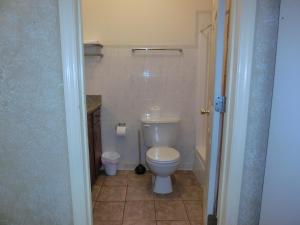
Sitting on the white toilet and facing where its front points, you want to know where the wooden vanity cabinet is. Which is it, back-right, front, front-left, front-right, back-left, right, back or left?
right

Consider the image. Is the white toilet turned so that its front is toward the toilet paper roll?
no

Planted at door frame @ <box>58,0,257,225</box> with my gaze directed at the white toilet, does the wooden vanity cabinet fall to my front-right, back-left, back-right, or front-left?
front-left

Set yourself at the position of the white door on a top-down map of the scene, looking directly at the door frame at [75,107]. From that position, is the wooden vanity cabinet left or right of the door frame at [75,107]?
right

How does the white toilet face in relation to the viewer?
toward the camera

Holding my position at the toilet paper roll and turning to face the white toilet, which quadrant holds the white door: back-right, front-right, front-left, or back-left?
front-right

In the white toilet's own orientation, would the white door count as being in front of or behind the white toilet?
in front

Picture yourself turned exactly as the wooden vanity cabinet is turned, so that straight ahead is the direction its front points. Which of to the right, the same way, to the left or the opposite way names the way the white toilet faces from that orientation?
to the right

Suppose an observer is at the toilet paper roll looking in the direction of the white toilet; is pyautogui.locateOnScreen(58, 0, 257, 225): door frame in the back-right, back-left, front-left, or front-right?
front-right

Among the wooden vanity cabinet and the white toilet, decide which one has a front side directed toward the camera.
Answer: the white toilet

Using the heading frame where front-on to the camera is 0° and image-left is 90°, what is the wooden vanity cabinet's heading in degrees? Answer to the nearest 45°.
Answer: approximately 270°

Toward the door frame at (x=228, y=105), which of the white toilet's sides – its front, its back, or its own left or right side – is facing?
front

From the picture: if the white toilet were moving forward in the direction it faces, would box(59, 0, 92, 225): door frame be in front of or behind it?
in front

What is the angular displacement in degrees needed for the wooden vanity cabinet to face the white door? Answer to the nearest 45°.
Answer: approximately 45° to its right

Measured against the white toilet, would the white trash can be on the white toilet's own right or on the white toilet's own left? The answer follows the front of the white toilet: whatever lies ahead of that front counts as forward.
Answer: on the white toilet's own right

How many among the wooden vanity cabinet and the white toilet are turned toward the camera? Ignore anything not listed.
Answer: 1

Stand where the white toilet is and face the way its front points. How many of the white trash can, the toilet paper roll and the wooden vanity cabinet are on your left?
0
